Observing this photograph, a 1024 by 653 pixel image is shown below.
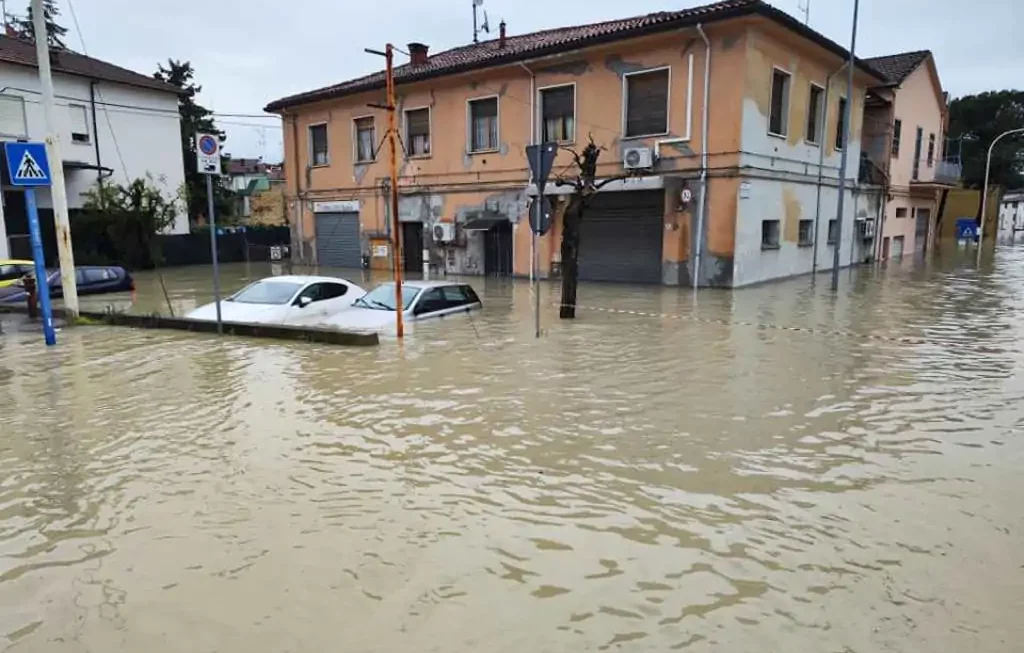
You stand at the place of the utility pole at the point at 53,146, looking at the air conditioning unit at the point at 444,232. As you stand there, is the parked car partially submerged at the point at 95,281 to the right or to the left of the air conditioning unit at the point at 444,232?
left

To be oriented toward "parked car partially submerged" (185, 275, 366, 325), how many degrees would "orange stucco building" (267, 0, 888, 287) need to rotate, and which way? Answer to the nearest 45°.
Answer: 0° — it already faces it

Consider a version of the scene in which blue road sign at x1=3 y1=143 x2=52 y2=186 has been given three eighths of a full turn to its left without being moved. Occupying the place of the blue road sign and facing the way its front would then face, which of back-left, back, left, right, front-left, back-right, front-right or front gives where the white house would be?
front-left

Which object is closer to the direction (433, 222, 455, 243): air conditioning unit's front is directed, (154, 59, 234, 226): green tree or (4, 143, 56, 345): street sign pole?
the street sign pole

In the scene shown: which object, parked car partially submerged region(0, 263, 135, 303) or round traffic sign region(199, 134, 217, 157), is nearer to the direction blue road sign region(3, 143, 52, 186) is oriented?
the round traffic sign

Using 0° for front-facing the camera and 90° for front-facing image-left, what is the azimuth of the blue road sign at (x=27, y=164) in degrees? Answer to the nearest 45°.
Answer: approximately 0°

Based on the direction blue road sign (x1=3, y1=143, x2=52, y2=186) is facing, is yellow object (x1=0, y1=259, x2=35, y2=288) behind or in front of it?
behind

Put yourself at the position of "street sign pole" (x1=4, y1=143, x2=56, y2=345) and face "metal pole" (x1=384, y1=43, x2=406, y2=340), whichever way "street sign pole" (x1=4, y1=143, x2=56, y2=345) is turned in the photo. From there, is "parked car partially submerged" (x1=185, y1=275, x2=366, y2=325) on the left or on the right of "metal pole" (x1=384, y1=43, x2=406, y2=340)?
left

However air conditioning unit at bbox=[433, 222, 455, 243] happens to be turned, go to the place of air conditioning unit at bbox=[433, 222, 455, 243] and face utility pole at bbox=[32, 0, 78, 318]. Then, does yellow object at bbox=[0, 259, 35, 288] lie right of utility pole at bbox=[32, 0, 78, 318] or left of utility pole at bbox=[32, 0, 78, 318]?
right
